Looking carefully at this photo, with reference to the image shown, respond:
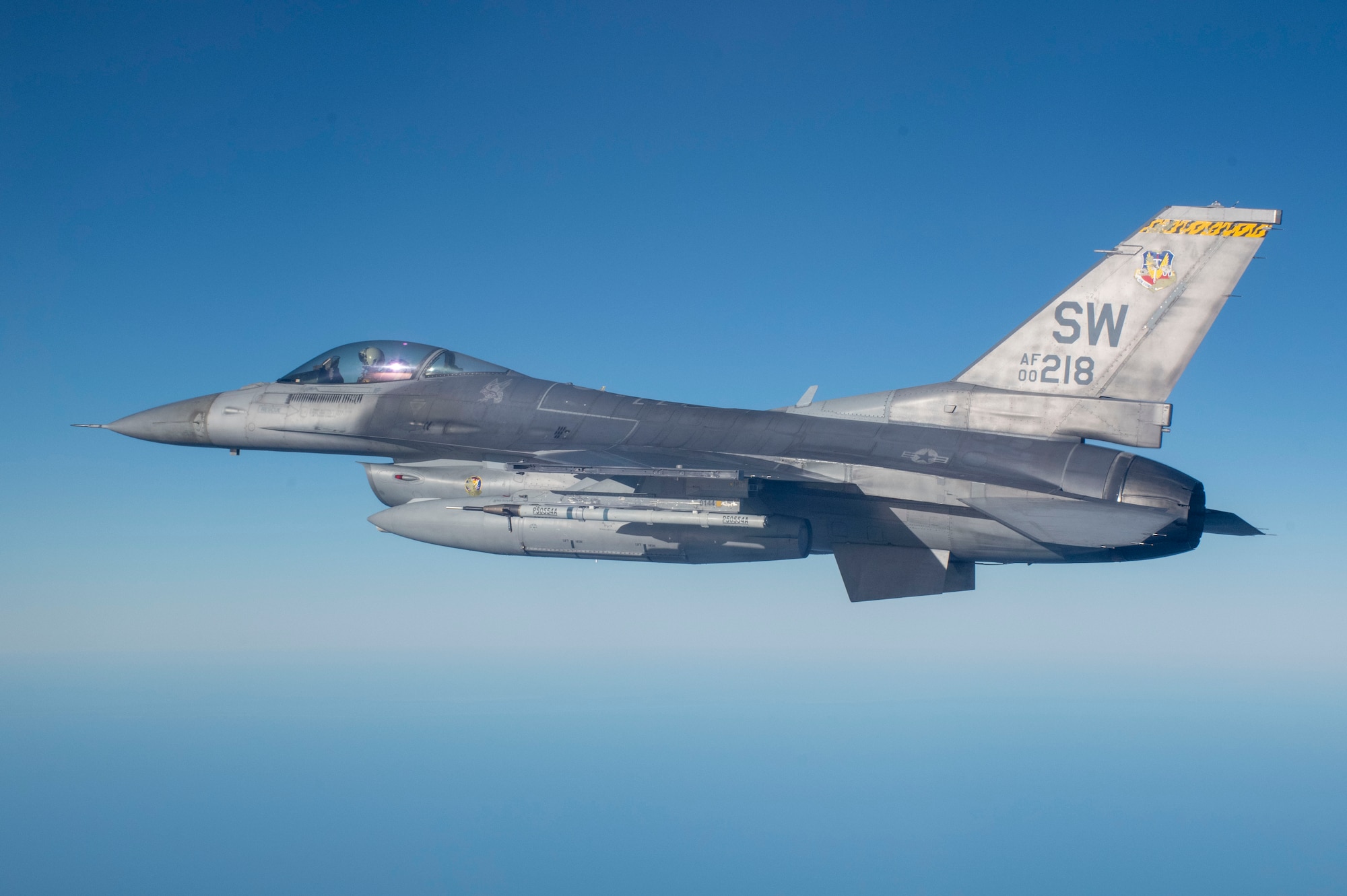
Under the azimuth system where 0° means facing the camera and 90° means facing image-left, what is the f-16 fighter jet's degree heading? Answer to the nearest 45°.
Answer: approximately 90°
